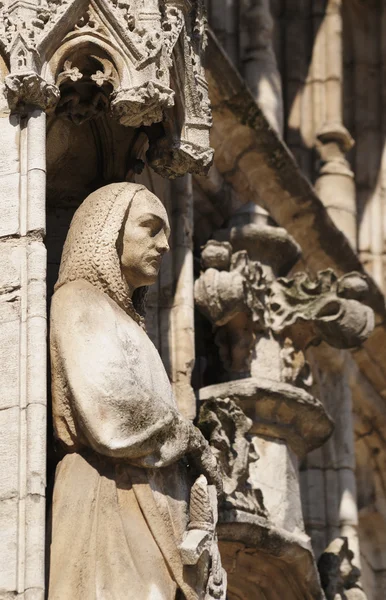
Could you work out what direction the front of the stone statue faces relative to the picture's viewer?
facing to the right of the viewer
